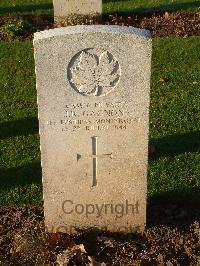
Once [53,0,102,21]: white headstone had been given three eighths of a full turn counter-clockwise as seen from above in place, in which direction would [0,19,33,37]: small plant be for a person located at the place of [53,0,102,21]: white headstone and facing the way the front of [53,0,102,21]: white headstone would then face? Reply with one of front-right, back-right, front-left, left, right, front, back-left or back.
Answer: back-left

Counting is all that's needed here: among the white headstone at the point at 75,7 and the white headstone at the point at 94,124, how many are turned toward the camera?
2

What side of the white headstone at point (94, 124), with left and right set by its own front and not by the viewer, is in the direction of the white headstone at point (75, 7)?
back

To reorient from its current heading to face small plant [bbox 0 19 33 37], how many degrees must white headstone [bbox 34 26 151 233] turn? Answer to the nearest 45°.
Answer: approximately 180°

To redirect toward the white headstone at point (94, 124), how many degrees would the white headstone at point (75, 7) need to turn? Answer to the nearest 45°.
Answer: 0° — it already faces it

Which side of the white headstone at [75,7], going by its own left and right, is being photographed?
front
